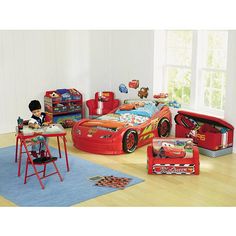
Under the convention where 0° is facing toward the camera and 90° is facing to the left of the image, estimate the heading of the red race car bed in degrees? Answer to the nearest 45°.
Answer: approximately 45°

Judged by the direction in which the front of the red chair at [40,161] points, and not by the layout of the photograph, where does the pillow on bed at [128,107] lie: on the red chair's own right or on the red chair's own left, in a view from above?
on the red chair's own left

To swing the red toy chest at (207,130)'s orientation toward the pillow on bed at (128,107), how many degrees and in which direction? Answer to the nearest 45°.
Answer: approximately 90° to its right

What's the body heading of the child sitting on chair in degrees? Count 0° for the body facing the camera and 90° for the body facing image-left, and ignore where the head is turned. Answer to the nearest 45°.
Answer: approximately 0°

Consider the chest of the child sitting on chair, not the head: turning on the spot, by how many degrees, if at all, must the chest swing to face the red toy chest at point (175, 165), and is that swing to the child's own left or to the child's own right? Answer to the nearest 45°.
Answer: approximately 90° to the child's own left

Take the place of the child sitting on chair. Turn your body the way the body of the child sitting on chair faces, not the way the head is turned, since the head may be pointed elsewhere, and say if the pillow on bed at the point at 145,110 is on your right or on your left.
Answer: on your left

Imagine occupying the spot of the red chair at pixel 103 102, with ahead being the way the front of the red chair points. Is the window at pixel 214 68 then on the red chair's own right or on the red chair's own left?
on the red chair's own left

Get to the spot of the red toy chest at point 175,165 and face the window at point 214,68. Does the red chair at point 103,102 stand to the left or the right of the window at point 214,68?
left

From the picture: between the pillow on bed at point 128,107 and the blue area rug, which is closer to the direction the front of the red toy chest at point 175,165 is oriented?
the blue area rug

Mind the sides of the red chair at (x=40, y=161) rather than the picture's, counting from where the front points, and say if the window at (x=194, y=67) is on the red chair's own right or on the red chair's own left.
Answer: on the red chair's own left

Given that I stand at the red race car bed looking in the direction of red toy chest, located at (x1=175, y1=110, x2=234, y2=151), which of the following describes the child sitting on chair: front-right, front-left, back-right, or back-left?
back-right
